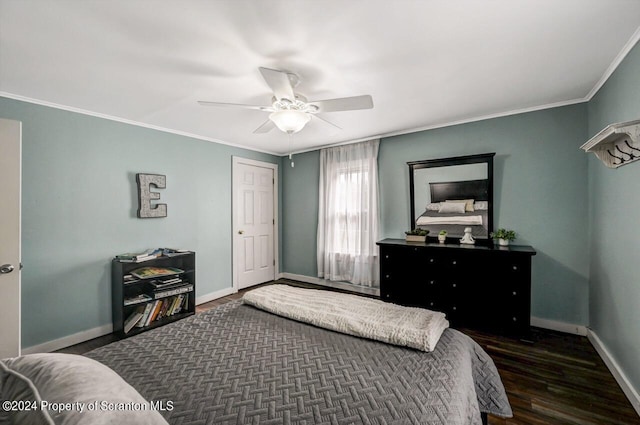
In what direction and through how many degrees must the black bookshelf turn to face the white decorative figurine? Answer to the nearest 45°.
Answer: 0° — it already faces it

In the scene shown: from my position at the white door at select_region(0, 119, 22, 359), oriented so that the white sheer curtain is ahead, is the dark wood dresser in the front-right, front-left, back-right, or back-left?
front-right

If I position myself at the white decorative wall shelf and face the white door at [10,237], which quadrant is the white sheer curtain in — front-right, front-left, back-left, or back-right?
front-right

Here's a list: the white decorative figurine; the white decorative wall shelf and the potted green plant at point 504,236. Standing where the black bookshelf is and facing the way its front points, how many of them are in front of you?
3

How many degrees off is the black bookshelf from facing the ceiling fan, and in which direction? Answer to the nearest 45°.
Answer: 0° — it already faces it

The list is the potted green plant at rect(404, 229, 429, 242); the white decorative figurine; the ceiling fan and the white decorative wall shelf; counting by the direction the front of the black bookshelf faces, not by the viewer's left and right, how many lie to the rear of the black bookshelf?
0

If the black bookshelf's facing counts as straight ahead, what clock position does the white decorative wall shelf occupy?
The white decorative wall shelf is roughly at 12 o'clock from the black bookshelf.

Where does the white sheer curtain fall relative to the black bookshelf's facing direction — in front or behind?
in front

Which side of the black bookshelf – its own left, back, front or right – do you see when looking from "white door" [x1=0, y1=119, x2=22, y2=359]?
right

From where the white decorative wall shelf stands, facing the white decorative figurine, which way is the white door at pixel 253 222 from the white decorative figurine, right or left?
left

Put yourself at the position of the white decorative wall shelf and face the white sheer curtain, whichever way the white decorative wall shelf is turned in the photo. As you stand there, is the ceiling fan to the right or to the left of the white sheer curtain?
left

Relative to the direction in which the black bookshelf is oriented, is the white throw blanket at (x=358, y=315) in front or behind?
in front

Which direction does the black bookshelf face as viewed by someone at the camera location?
facing the viewer and to the right of the viewer

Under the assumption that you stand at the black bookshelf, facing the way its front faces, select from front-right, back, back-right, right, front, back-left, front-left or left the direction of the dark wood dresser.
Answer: front

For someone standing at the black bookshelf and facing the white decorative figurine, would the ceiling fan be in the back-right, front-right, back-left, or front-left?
front-right

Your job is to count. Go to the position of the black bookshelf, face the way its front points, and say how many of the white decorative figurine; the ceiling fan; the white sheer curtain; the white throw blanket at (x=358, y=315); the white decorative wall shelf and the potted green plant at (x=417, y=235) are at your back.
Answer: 0

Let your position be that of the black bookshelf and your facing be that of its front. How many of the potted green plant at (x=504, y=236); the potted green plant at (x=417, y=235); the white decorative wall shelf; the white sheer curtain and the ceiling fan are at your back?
0

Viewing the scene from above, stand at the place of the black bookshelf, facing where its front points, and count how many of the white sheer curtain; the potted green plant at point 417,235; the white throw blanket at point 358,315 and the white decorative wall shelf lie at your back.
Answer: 0

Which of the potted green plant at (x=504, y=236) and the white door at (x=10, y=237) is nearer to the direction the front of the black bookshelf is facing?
the potted green plant

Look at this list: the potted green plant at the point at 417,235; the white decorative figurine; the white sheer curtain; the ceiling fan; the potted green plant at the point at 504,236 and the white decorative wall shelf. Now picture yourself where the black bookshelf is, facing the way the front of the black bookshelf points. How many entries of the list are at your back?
0
